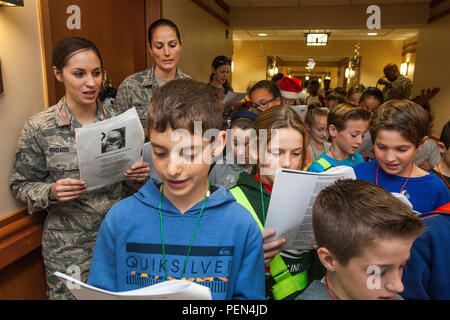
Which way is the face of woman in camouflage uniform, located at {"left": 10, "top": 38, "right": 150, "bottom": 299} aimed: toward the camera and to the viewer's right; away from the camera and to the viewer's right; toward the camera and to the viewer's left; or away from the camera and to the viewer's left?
toward the camera and to the viewer's right

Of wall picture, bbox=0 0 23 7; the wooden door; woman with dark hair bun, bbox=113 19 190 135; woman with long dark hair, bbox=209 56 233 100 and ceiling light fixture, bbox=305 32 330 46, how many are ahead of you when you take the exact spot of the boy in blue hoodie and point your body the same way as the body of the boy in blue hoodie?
0

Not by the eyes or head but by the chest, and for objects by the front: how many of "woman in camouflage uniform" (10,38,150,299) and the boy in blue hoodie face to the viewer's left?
0

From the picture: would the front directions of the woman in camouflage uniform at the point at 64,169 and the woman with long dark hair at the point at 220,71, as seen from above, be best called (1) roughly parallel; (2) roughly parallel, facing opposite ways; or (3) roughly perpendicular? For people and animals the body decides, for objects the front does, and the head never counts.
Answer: roughly parallel

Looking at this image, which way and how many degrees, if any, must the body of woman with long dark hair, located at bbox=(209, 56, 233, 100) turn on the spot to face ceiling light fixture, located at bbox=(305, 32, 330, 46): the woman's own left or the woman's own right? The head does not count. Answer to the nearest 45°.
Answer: approximately 90° to the woman's own left

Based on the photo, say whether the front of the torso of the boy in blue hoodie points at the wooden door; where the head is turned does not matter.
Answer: no

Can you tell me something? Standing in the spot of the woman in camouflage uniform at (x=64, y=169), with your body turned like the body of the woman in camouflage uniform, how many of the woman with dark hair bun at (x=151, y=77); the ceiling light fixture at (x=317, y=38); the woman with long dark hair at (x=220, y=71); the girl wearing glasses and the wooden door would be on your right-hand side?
0

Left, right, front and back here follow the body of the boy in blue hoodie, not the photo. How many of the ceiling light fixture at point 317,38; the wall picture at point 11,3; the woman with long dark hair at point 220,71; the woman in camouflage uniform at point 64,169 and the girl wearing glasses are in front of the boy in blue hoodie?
0

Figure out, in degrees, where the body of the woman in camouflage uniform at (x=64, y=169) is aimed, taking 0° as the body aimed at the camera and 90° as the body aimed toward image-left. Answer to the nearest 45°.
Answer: approximately 315°

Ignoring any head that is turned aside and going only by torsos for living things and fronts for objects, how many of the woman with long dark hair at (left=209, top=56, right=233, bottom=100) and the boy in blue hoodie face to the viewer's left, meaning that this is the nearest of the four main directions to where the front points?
0

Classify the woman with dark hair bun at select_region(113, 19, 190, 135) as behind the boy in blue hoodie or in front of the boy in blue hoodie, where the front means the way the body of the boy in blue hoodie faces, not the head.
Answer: behind

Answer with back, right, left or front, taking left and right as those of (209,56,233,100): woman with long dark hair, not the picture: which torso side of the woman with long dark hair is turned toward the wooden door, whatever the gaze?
right

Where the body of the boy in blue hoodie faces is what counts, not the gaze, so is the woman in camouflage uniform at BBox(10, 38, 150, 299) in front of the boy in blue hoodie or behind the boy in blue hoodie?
behind

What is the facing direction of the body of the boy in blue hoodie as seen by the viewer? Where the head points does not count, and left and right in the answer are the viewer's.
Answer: facing the viewer

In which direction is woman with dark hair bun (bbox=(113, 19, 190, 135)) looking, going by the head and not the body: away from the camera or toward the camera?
toward the camera

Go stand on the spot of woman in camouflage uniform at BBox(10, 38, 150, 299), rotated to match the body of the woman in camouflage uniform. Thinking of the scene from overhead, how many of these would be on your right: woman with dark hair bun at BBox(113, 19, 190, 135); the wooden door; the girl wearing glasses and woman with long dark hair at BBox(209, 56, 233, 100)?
0

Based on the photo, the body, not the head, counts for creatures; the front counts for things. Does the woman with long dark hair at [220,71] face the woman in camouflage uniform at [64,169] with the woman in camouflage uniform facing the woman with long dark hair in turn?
no

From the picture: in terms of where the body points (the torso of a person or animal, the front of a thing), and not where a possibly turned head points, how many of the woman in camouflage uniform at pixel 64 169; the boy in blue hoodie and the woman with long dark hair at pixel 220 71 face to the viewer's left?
0
